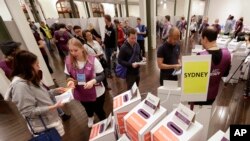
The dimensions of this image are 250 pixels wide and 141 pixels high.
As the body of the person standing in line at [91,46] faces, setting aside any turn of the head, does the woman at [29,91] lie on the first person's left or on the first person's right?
on the first person's right

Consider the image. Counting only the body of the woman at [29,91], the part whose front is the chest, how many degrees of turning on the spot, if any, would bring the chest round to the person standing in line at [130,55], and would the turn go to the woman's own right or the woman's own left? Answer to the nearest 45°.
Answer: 0° — they already face them

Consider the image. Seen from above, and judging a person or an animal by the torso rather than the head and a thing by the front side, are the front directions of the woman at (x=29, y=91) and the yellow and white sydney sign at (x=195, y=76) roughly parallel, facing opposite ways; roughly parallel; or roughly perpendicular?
roughly perpendicular

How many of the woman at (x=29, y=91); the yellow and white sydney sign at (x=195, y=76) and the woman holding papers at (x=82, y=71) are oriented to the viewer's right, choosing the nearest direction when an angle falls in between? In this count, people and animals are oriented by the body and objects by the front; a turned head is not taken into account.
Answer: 1

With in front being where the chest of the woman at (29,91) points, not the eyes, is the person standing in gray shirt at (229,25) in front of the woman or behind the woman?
in front

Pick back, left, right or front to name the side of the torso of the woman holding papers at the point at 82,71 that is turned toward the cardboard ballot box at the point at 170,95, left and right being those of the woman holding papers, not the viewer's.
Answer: left

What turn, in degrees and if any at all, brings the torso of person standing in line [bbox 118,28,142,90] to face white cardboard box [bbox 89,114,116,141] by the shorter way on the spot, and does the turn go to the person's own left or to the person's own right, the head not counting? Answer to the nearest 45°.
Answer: approximately 45° to the person's own right

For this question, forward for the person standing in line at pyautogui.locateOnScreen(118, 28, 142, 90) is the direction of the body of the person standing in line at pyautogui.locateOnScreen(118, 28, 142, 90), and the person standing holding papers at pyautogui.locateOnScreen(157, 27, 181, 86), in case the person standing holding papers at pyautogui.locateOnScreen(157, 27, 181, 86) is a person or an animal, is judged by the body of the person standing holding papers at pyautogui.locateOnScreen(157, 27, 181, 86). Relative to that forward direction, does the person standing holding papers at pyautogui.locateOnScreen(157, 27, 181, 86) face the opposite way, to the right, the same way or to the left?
the same way

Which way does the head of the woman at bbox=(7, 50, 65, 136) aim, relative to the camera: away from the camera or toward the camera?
away from the camera

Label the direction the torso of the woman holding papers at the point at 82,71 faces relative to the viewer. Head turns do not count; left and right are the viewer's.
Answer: facing the viewer and to the left of the viewer

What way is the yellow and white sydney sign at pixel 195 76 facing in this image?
toward the camera

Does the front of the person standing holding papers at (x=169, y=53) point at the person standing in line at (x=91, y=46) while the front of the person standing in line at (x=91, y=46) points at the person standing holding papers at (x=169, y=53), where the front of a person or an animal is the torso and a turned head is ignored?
no

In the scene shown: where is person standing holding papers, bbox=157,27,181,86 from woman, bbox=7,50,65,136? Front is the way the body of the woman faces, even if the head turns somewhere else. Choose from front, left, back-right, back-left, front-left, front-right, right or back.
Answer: front

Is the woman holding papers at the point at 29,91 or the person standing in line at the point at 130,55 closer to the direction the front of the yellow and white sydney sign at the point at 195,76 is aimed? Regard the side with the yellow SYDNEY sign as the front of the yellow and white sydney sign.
the woman holding papers
